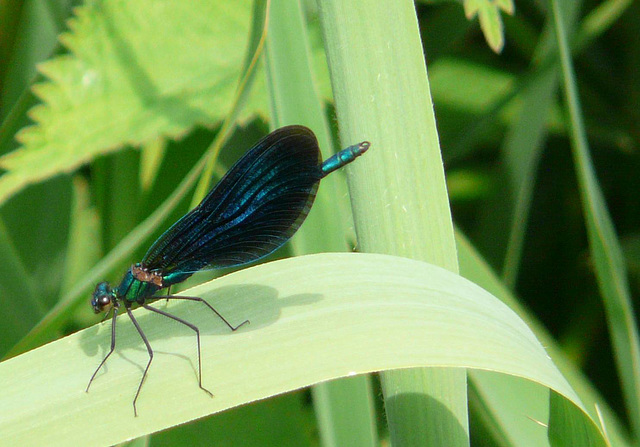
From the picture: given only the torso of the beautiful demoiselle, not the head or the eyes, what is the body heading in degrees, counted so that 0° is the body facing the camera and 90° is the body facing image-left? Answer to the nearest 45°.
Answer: approximately 90°

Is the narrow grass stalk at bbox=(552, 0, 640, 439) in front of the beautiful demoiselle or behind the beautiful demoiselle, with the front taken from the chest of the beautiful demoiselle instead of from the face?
behind

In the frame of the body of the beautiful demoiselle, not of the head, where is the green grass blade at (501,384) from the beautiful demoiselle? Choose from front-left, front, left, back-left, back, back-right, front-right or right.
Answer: back
